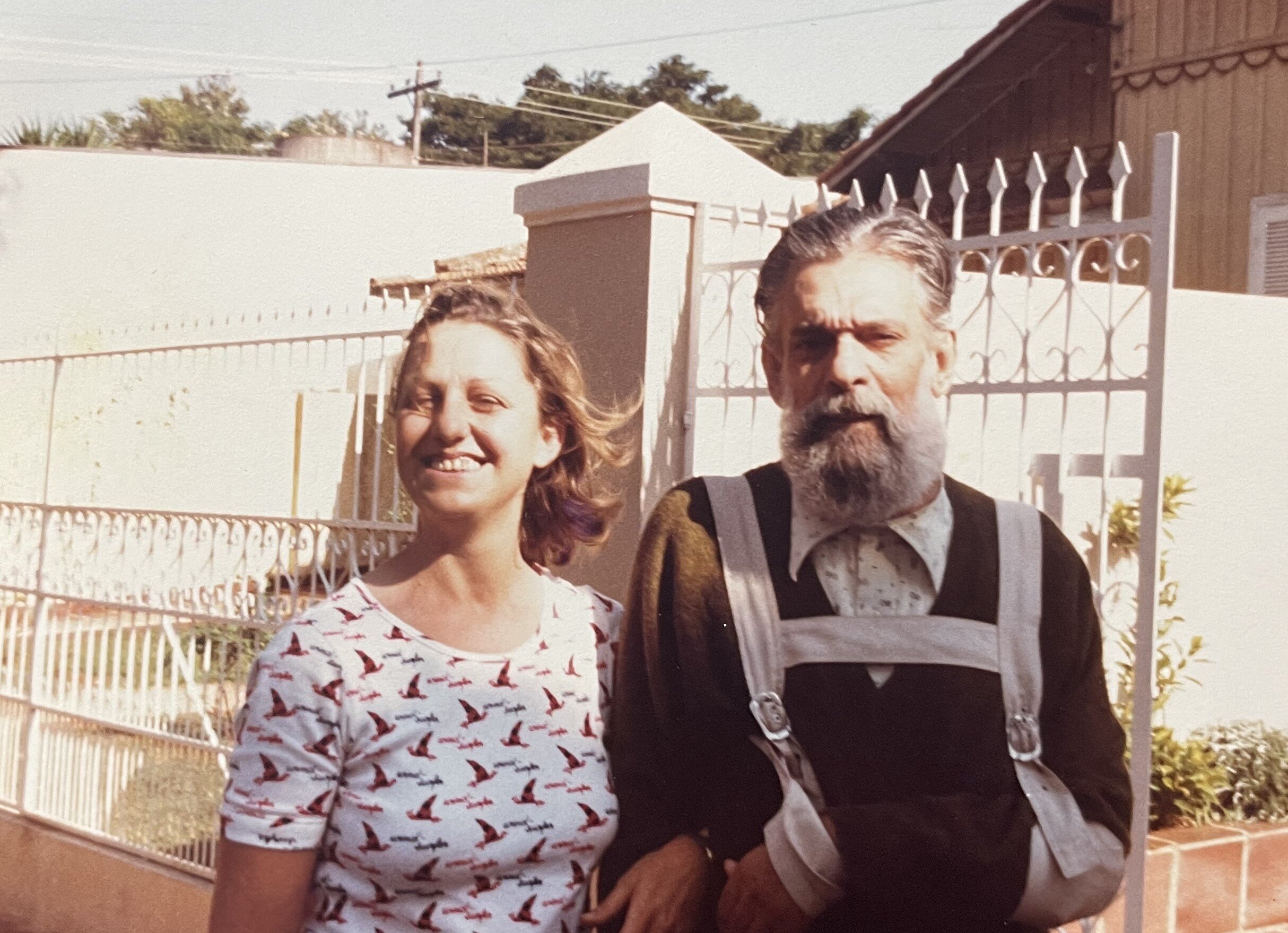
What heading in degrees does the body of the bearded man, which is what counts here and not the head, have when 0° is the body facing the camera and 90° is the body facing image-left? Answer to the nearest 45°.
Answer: approximately 0°

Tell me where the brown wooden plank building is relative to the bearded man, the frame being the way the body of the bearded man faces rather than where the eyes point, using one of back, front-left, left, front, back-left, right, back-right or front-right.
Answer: back

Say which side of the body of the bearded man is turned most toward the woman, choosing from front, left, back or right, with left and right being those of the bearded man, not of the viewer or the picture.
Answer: right

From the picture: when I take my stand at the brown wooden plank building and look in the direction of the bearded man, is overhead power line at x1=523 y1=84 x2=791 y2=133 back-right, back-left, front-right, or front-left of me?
back-right

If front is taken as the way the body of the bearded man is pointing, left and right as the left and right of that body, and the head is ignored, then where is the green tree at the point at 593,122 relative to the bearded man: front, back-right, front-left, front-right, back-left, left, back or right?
back

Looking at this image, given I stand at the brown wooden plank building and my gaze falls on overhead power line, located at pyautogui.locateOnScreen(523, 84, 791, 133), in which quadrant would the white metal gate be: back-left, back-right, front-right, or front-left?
back-left

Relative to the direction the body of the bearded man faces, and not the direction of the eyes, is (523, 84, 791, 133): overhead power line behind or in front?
behind

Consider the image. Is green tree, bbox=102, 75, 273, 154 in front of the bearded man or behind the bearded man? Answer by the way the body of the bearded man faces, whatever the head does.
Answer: behind
